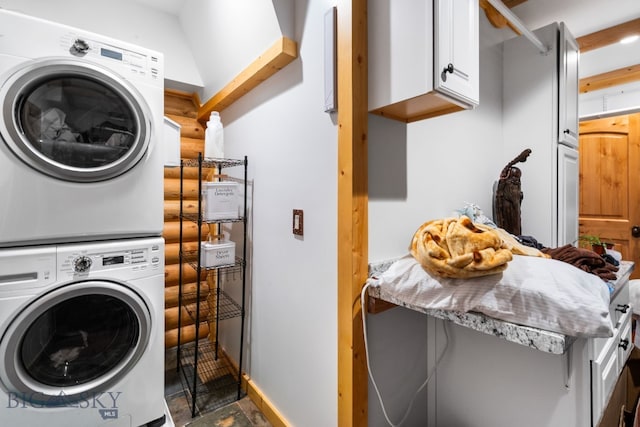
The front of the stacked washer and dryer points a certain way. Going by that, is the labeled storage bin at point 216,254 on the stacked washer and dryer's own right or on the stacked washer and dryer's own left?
on the stacked washer and dryer's own left

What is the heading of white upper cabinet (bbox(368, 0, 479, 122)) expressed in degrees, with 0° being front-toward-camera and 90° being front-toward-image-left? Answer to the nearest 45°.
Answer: approximately 315°

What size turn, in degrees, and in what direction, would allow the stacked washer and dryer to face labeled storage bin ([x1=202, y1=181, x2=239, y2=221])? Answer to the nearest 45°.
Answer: approximately 45° to its left

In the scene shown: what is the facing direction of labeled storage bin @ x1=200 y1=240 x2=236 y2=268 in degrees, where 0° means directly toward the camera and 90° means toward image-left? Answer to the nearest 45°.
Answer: approximately 0°
